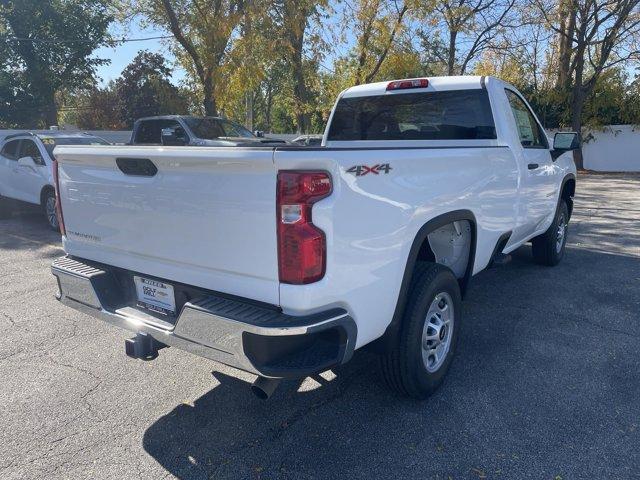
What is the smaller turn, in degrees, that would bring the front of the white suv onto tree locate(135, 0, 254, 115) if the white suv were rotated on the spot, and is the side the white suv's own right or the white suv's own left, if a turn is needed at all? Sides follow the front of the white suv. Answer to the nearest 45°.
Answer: approximately 90° to the white suv's own left

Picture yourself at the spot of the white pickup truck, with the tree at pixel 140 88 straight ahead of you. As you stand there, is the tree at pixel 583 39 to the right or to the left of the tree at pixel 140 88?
right

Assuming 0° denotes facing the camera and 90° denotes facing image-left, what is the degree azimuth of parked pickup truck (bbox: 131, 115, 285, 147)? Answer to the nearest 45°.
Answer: approximately 315°

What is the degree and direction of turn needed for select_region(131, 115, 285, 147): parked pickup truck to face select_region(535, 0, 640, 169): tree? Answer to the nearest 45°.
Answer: approximately 45° to its left

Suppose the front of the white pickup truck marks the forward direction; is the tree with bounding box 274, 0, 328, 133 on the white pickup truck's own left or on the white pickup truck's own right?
on the white pickup truck's own left

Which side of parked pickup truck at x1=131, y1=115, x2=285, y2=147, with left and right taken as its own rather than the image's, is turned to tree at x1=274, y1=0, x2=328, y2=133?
left

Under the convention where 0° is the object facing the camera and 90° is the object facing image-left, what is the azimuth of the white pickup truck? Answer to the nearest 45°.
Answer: approximately 225°

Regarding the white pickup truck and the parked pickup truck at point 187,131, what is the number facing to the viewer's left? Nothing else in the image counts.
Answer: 0

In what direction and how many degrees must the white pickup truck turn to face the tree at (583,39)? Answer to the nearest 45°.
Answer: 0° — it already faces it

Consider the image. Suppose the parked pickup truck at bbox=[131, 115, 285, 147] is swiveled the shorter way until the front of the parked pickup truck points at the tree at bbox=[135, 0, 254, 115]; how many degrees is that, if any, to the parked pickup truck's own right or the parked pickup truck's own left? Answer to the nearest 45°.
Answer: approximately 135° to the parked pickup truck's own left

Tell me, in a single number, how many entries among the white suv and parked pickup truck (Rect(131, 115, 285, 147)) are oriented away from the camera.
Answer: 0

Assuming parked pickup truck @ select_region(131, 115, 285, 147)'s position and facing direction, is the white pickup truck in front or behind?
in front

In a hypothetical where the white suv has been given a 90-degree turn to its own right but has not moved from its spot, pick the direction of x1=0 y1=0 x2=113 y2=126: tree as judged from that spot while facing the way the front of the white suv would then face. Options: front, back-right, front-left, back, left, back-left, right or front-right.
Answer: back-right
